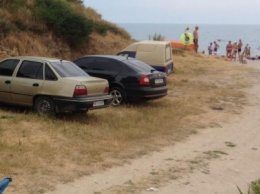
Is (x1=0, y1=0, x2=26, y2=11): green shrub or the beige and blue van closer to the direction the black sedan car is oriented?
the green shrub

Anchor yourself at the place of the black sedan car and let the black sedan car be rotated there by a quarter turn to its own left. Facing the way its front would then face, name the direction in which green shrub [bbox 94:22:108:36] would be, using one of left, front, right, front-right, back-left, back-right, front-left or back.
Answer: back-right

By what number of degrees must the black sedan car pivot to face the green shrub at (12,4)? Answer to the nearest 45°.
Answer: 0° — it already faces it

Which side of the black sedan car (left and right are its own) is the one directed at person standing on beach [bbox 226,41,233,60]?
right

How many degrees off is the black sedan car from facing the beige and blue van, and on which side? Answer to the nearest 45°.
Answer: approximately 45° to its right

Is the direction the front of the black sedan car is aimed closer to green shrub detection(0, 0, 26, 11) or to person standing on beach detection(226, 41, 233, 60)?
the green shrub

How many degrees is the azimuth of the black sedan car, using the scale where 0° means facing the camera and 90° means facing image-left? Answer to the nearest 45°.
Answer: approximately 135°

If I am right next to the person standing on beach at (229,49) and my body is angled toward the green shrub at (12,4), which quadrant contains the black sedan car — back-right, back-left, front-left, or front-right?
front-left

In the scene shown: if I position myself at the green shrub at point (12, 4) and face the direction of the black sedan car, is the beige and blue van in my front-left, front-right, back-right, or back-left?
front-left
